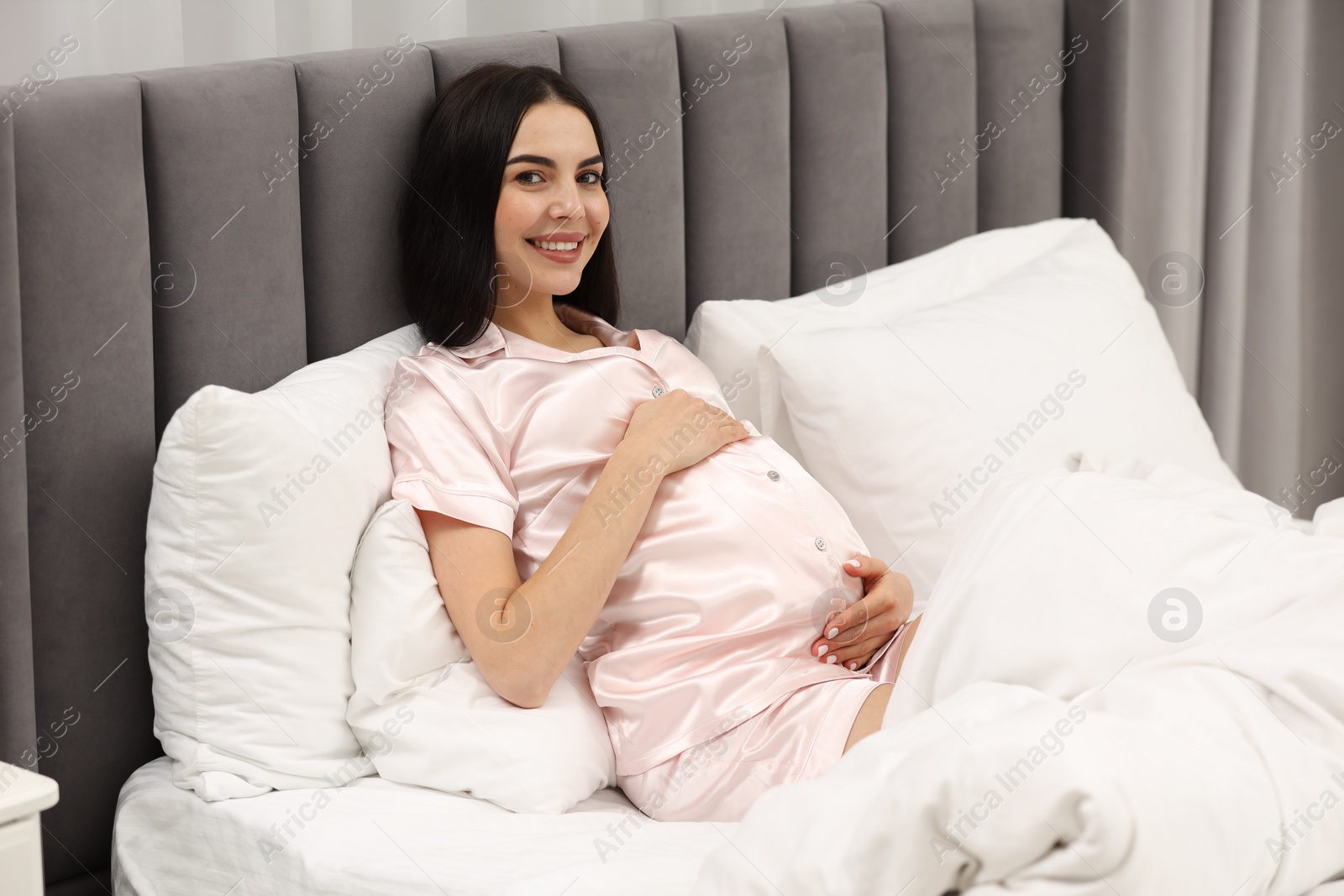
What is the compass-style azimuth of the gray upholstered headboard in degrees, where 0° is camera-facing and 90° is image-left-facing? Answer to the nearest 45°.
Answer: approximately 315°

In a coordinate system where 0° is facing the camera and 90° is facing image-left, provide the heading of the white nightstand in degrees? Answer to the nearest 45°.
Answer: approximately 315°

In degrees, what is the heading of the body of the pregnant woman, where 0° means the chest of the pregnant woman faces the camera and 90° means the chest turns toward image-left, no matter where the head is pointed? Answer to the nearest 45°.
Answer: approximately 315°

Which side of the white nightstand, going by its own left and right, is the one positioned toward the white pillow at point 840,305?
left

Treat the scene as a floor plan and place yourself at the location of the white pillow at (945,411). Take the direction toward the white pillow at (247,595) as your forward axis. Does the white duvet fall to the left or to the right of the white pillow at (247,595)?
left
